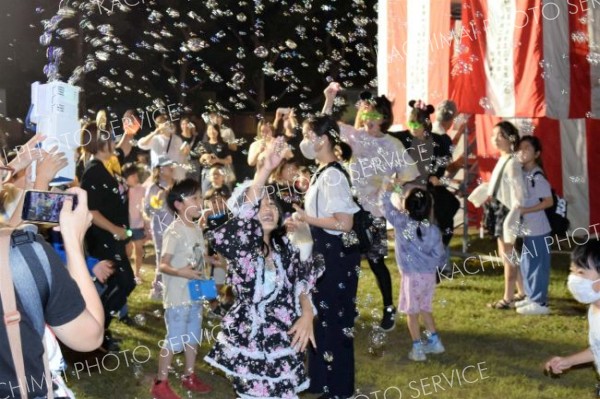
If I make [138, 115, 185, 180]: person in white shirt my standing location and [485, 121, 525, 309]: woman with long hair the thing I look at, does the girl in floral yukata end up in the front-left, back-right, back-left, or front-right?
front-right

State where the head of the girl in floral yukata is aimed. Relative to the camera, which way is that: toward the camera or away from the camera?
toward the camera

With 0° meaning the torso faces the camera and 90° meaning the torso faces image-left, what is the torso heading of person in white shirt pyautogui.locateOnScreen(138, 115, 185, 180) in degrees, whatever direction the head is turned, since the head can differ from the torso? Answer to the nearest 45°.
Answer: approximately 0°

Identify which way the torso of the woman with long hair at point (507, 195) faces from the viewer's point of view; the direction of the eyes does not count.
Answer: to the viewer's left

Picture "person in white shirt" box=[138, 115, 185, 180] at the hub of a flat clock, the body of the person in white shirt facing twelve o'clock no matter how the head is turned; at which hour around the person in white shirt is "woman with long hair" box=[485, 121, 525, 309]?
The woman with long hair is roughly at 10 o'clock from the person in white shirt.

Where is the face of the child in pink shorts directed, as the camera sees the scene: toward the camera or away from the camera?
away from the camera

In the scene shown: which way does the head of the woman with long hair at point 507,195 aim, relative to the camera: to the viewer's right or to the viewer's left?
to the viewer's left

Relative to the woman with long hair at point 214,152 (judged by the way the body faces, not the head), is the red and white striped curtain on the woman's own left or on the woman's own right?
on the woman's own left

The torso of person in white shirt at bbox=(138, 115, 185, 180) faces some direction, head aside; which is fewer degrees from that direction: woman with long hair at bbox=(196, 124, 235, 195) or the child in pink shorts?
the child in pink shorts

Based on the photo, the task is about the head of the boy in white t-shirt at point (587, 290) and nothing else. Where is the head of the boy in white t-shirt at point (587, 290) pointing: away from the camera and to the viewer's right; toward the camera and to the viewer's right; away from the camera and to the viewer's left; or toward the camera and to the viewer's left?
toward the camera and to the viewer's left

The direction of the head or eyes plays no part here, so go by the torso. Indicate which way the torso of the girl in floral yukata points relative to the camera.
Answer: toward the camera

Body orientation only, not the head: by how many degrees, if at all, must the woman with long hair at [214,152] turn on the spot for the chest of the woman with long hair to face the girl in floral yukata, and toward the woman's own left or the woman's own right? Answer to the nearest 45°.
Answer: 0° — they already face them

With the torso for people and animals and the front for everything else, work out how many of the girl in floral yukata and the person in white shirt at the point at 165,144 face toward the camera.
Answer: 2
